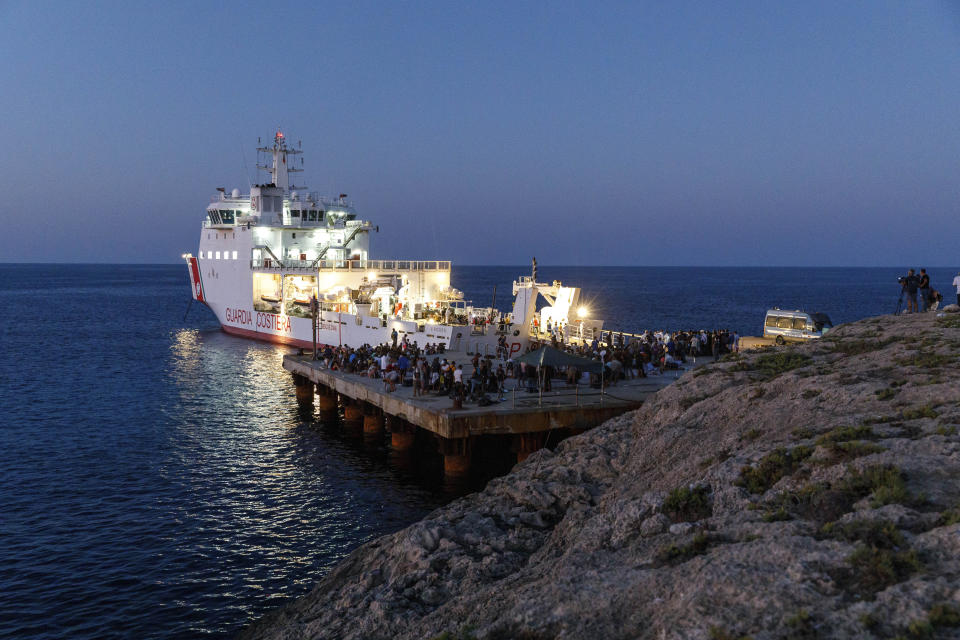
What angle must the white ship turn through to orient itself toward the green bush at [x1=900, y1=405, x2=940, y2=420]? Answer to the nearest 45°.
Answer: approximately 135° to its left

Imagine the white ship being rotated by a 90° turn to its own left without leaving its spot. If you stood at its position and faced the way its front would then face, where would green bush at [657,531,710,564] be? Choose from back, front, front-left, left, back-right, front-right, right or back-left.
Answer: front-left

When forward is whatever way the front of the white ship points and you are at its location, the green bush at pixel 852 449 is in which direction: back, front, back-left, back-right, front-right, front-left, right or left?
back-left

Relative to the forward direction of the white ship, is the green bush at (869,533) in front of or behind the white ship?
behind

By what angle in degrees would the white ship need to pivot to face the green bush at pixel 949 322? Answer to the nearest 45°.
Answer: approximately 180°

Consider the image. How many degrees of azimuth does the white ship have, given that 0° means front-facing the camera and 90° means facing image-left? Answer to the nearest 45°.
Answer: approximately 135°

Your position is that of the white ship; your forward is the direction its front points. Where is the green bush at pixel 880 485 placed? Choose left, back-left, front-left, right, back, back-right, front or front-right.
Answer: back-left

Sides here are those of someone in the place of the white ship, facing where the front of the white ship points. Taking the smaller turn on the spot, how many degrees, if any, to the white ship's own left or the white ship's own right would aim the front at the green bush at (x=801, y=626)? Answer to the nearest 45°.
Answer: approximately 135° to the white ship's own left

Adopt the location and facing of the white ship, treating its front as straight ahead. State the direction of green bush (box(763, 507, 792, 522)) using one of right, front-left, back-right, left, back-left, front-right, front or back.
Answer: back-left

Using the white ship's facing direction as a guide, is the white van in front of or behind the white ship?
behind

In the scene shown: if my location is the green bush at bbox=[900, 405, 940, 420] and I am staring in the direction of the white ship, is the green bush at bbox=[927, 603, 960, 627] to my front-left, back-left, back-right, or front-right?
back-left
